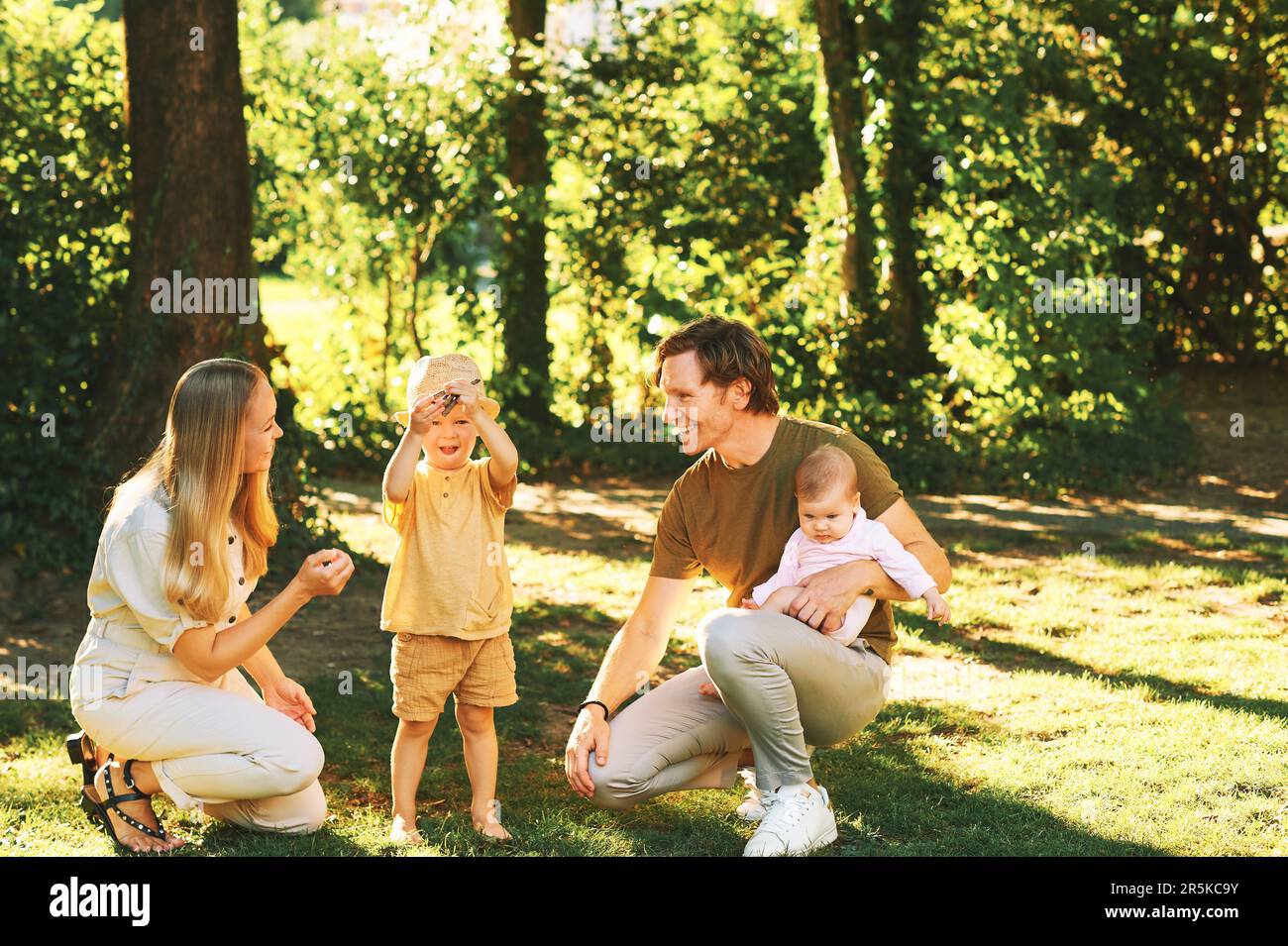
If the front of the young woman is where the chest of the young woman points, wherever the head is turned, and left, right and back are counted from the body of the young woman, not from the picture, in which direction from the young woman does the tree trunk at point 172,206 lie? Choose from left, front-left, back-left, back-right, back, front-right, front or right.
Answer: left

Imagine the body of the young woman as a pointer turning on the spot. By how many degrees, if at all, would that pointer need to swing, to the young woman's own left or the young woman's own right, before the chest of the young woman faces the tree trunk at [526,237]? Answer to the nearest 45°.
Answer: approximately 90° to the young woman's own left

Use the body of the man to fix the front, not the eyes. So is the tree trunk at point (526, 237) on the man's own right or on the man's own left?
on the man's own right

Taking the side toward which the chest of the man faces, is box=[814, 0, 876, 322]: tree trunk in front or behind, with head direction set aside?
behind

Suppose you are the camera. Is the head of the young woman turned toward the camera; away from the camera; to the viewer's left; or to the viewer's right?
to the viewer's right

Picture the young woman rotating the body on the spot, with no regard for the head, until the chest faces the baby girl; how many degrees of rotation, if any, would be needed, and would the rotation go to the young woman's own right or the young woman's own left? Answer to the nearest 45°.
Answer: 0° — they already face them

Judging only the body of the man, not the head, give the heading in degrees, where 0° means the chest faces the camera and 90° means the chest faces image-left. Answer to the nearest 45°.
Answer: approximately 45°

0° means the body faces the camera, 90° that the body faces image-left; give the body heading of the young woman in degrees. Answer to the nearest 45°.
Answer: approximately 270°
